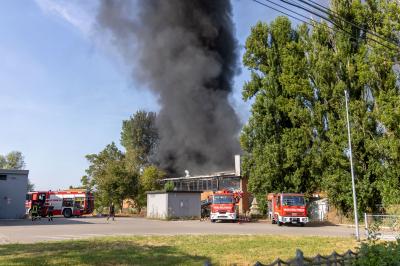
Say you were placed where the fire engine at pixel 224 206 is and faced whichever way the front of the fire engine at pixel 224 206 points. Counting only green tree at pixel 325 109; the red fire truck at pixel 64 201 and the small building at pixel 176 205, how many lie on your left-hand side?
1

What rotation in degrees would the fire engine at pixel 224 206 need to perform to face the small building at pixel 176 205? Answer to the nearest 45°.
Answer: approximately 135° to its right

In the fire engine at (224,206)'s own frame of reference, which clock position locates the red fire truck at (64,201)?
The red fire truck is roughly at 4 o'clock from the fire engine.

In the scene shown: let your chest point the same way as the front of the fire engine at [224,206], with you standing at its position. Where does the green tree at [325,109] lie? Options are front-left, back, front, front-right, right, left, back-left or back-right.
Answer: left

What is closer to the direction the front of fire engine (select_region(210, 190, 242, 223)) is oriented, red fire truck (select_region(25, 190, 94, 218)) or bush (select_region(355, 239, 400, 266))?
the bush

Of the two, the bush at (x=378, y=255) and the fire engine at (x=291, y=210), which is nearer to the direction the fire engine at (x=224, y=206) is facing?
the bush

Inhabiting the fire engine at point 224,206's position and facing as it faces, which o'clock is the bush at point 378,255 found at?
The bush is roughly at 12 o'clock from the fire engine.

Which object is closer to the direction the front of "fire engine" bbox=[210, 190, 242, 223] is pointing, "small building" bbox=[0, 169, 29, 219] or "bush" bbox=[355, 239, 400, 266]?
the bush

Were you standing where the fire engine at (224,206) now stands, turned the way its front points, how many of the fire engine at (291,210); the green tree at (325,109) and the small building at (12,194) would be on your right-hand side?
1

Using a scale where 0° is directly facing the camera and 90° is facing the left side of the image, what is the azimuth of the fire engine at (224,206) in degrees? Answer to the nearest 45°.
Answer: approximately 0°

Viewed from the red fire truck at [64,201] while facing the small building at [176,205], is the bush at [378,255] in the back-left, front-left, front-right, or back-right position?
front-right

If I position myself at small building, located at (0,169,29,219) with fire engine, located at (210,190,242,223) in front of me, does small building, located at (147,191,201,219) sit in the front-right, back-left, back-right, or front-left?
front-left

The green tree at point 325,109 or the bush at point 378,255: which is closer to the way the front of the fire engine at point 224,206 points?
the bush

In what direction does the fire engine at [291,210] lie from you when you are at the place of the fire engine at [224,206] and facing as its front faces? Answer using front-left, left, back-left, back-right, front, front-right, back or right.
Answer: front-left

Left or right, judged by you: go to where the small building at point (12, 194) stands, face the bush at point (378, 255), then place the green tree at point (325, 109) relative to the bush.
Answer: left
